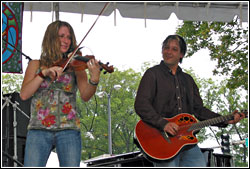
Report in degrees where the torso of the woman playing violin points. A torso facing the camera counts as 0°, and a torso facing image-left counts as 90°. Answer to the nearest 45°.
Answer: approximately 0°

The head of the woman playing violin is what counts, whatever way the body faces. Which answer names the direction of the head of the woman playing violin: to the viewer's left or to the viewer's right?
to the viewer's right

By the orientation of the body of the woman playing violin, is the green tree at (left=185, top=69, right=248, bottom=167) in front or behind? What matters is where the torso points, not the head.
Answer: behind

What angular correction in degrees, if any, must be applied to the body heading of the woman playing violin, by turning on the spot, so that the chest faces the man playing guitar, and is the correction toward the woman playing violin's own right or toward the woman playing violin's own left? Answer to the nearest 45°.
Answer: approximately 135° to the woman playing violin's own left

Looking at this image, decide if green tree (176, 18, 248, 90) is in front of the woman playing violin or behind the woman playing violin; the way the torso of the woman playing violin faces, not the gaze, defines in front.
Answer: behind
